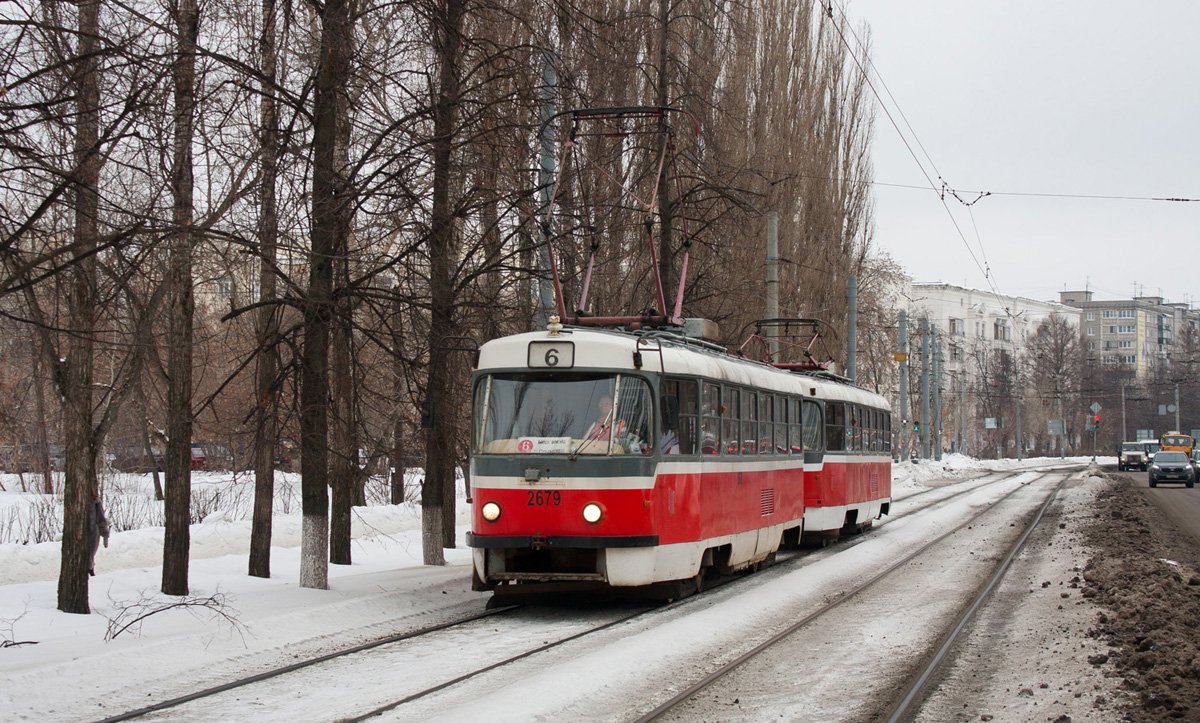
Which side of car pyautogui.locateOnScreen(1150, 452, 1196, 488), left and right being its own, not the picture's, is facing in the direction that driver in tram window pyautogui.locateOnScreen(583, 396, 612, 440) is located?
front

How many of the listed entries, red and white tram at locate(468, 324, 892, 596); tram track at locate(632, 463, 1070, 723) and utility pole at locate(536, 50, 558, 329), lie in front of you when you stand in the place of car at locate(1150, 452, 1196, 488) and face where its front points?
3

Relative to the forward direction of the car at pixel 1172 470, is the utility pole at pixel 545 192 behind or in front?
in front

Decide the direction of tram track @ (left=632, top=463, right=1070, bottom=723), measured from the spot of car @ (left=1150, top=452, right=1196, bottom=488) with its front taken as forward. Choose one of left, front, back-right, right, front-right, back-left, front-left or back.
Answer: front

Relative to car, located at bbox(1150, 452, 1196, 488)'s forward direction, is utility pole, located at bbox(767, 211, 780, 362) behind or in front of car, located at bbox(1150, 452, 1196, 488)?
in front

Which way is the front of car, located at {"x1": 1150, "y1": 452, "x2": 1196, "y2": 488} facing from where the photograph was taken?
facing the viewer
